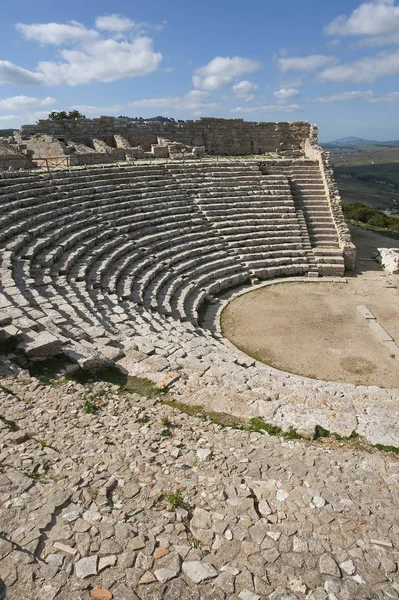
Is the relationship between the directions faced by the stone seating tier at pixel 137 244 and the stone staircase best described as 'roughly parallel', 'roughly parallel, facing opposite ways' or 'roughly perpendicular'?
roughly perpendicular

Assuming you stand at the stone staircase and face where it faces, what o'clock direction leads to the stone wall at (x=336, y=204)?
The stone wall is roughly at 9 o'clock from the stone staircase.

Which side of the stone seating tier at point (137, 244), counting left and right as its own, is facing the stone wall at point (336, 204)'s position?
left

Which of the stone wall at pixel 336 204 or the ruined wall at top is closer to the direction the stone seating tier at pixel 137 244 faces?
the stone wall

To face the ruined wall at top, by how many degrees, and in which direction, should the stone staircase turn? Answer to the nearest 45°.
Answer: approximately 135° to its right

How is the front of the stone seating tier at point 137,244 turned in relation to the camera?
facing the viewer and to the right of the viewer

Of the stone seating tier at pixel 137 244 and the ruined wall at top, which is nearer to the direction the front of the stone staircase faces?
the stone seating tier

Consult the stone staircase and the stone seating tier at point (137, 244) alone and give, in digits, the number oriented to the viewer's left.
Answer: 0

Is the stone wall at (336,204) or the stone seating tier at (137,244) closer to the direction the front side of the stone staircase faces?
the stone seating tier
